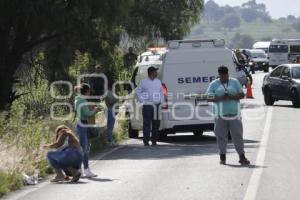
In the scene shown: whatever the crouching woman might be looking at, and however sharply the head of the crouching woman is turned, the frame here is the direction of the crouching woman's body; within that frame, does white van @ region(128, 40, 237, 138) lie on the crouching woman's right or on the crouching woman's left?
on the crouching woman's right

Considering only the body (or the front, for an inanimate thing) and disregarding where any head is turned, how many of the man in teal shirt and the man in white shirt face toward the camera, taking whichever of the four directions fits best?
2

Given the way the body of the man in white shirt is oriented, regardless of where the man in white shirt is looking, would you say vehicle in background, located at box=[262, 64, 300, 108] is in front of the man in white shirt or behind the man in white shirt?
behind

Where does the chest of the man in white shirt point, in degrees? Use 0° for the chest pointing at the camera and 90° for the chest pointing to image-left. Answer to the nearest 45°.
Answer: approximately 0°

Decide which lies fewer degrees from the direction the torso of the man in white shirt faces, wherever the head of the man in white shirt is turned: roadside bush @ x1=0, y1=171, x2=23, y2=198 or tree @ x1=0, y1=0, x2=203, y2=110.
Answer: the roadside bush

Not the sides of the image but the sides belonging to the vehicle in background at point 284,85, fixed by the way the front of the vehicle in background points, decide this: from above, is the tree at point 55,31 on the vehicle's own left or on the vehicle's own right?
on the vehicle's own right

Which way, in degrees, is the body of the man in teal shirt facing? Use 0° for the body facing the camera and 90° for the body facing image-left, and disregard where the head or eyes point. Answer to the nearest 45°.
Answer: approximately 0°

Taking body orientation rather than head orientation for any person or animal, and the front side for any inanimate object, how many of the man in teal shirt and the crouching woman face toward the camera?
1

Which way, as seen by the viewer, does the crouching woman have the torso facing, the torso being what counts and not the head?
to the viewer's left

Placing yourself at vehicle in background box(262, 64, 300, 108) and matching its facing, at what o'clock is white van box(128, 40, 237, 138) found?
The white van is roughly at 2 o'clock from the vehicle in background.

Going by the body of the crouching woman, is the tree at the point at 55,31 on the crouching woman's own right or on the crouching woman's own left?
on the crouching woman's own right
